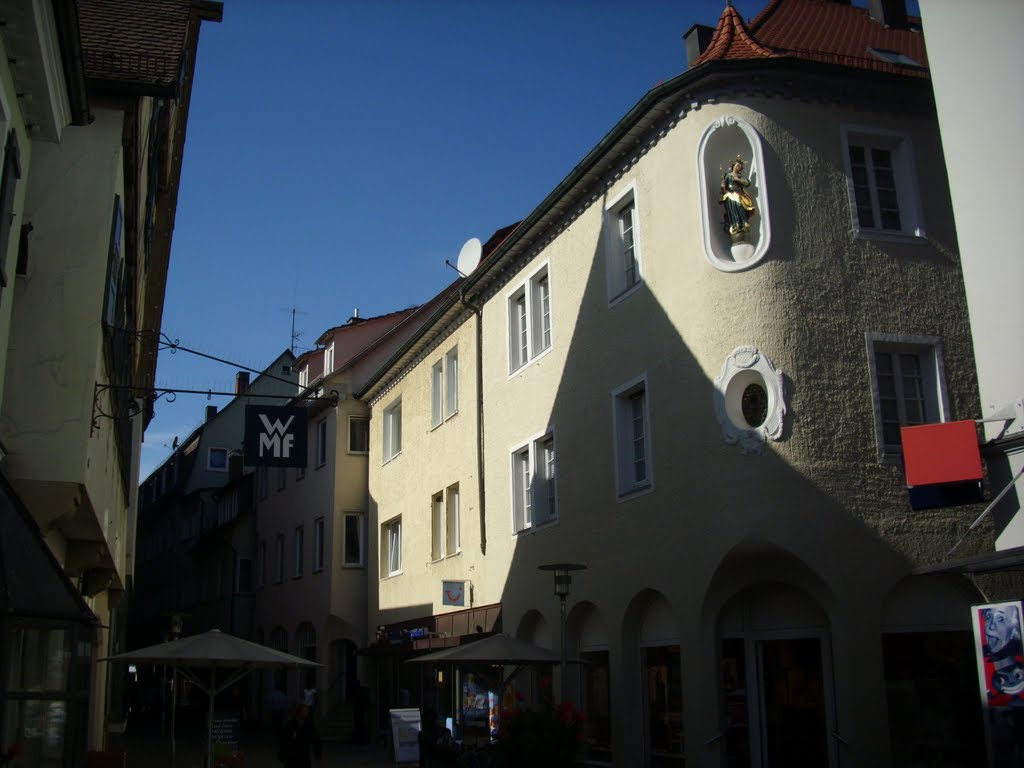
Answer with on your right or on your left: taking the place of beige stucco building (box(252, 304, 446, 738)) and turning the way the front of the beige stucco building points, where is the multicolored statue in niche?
on your left

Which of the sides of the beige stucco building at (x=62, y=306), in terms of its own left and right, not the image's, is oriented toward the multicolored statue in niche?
front

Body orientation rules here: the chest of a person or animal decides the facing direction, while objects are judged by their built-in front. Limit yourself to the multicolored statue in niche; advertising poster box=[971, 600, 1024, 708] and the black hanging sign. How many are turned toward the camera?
3

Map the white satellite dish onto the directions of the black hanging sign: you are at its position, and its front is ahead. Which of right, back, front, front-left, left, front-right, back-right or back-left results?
back-left

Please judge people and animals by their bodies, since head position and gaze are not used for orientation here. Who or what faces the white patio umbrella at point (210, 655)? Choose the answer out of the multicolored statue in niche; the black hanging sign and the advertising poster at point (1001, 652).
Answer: the black hanging sign

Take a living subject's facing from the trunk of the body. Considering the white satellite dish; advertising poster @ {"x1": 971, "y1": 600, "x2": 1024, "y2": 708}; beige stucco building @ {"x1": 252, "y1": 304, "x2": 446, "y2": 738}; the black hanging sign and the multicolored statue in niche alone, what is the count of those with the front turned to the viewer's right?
0

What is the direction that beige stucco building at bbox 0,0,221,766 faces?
to the viewer's right

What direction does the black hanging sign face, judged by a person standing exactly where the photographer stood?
facing the viewer

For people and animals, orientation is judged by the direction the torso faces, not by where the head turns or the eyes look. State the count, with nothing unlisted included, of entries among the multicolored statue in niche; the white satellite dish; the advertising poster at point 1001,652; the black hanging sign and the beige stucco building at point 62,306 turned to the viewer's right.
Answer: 1

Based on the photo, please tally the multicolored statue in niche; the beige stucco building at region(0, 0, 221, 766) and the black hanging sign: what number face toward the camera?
2

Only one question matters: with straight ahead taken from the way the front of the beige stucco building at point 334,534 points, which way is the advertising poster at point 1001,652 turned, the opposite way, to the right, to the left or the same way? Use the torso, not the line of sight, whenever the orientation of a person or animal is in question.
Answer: the same way

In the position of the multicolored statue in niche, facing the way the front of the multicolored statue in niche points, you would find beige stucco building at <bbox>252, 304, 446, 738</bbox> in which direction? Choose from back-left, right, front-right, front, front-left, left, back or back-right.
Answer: back-right

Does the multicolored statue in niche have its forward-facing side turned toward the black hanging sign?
no

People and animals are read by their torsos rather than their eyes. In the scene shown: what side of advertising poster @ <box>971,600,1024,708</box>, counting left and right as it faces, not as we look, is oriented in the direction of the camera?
front

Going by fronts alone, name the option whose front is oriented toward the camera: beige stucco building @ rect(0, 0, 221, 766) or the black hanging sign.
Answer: the black hanging sign

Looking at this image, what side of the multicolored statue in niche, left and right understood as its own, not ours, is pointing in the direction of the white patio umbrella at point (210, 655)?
right
